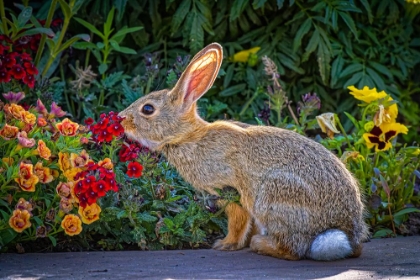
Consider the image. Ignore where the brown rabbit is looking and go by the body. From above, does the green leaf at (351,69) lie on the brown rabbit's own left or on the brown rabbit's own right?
on the brown rabbit's own right

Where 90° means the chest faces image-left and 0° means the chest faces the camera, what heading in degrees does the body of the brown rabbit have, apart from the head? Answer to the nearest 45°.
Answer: approximately 90°

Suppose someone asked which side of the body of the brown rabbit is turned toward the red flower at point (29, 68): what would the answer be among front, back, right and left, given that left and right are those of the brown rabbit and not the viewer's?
front

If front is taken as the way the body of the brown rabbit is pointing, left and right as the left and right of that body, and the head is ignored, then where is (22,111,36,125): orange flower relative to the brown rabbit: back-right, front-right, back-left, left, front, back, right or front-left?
front

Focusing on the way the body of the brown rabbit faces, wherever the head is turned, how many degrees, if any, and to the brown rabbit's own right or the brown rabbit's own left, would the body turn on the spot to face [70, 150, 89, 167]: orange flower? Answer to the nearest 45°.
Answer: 0° — it already faces it

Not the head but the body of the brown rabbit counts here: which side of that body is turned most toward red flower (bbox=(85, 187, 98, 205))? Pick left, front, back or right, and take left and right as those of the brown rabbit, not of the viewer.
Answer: front

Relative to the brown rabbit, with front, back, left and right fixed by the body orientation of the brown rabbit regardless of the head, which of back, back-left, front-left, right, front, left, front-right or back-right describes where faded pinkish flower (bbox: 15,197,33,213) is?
front

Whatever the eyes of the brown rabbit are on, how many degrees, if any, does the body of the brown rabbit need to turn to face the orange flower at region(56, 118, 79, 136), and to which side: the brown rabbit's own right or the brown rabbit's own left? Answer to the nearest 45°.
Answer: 0° — it already faces it

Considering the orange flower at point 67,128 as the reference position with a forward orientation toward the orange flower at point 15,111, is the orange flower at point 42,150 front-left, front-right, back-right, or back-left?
front-left

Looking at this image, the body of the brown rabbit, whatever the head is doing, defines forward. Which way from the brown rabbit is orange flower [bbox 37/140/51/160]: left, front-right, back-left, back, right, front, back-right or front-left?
front

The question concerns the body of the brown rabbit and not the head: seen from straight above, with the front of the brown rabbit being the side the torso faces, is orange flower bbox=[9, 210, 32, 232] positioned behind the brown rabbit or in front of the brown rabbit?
in front

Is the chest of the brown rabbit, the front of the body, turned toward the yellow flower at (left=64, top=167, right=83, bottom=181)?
yes

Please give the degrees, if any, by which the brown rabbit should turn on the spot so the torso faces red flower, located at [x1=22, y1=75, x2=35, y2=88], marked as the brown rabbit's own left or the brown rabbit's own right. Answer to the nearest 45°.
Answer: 0° — it already faces it
